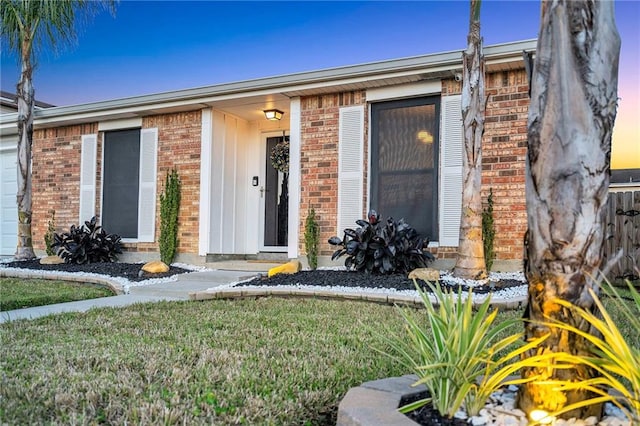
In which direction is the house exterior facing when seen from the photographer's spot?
facing the viewer and to the left of the viewer

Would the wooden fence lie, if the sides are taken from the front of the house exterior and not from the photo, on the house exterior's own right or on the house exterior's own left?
on the house exterior's own left

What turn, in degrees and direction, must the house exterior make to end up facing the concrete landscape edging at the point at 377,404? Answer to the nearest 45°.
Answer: approximately 45° to its left

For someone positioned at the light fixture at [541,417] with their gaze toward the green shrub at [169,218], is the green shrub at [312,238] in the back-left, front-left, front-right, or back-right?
front-right

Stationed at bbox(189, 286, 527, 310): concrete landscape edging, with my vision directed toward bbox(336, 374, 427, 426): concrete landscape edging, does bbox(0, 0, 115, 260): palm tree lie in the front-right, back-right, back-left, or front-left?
back-right

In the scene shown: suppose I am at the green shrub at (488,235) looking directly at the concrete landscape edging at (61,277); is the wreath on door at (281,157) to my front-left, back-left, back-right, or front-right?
front-right

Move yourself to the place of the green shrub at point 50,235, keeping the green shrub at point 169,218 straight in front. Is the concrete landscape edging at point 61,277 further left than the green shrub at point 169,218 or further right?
right

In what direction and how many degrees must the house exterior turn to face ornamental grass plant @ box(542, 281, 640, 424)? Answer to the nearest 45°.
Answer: approximately 45° to its left

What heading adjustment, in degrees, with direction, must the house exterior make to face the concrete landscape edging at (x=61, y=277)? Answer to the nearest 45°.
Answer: approximately 45° to its right
